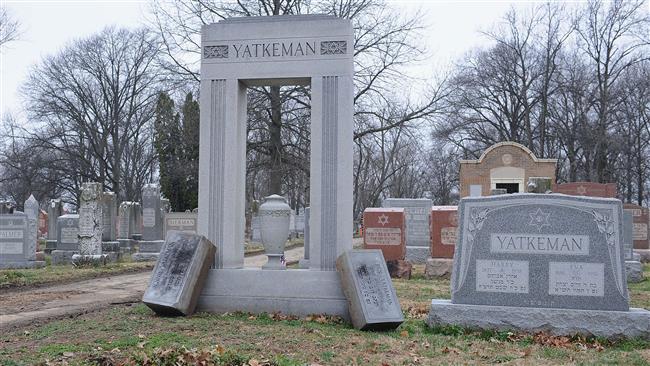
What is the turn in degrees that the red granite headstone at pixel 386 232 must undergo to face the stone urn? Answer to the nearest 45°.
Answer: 0° — it already faces it

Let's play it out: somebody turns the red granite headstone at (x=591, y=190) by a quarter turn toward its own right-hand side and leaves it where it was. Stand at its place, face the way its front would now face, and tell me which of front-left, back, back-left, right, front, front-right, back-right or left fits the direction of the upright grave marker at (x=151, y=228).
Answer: front

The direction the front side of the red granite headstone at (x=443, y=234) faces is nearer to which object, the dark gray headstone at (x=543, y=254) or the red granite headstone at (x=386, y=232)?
the dark gray headstone

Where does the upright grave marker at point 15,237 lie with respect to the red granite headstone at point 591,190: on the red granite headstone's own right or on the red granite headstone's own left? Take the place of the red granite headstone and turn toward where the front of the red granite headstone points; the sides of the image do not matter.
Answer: on the red granite headstone's own right

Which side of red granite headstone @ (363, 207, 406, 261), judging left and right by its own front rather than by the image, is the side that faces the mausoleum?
back

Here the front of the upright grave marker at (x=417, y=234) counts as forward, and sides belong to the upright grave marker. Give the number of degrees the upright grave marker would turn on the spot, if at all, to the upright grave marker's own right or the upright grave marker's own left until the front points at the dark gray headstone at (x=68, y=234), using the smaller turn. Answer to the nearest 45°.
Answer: approximately 90° to the upright grave marker's own right

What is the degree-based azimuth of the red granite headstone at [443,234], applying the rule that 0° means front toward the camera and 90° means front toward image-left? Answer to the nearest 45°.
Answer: approximately 0°

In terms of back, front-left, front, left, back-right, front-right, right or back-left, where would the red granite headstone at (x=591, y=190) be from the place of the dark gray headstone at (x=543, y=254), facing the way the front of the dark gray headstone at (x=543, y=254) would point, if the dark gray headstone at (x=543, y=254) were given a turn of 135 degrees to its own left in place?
front-left

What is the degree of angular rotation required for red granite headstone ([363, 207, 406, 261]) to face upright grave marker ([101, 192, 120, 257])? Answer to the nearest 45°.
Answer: approximately 135° to its right

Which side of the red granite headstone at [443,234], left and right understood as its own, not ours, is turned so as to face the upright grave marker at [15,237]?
right

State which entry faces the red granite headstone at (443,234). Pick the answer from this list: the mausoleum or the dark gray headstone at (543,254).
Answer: the mausoleum

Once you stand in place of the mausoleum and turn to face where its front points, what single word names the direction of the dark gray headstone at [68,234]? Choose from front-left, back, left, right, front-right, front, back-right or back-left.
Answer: front-right
